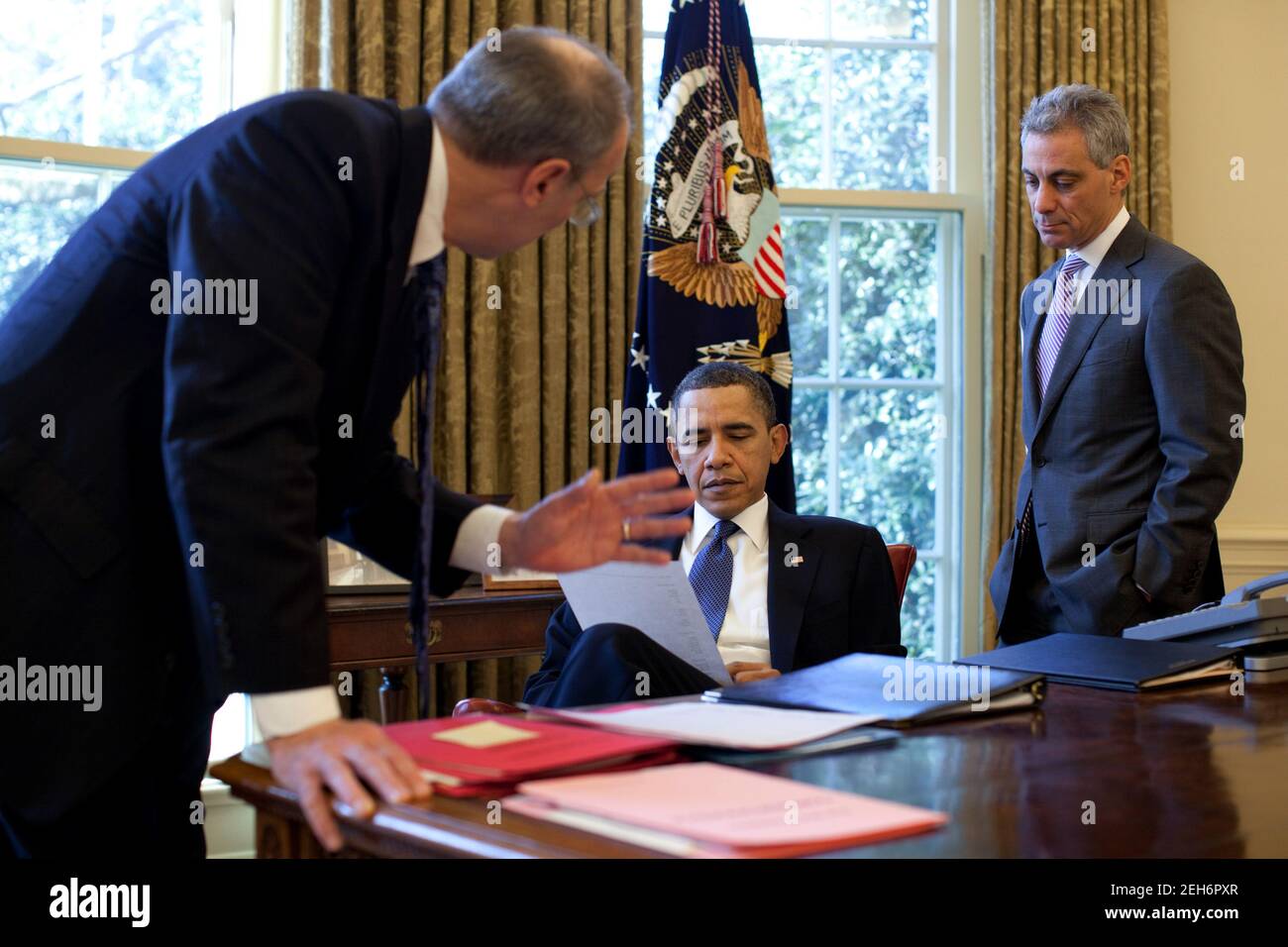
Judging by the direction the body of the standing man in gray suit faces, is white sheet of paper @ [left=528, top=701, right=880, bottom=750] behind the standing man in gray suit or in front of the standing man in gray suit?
in front

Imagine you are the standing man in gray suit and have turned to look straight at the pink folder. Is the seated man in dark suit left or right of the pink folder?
right

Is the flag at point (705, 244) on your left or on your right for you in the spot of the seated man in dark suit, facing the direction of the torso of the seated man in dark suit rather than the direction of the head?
on your right

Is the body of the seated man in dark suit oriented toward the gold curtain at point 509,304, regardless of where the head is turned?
no

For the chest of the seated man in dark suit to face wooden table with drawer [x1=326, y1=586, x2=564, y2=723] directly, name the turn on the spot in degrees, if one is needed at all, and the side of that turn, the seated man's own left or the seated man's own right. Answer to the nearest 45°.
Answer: approximately 90° to the seated man's own right

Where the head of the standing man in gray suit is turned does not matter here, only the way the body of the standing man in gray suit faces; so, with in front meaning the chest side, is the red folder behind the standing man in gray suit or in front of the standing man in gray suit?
in front

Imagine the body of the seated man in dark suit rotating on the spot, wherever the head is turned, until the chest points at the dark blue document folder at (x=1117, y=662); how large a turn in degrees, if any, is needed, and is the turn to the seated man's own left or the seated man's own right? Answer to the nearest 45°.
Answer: approximately 90° to the seated man's own left

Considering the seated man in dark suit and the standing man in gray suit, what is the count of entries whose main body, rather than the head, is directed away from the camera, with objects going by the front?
0

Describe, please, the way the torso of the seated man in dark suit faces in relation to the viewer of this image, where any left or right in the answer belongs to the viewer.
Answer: facing the viewer and to the left of the viewer

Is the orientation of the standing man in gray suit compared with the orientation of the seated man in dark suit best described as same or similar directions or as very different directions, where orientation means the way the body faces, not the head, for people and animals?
same or similar directions

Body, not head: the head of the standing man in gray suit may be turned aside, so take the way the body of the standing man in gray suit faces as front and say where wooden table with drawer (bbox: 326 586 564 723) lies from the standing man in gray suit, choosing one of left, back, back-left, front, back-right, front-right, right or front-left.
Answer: front-right

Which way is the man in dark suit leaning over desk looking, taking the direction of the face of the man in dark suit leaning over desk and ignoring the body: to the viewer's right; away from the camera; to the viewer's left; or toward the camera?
to the viewer's right

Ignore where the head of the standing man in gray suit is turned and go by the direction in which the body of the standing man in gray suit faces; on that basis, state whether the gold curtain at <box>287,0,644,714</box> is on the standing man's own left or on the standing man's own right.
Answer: on the standing man's own right
